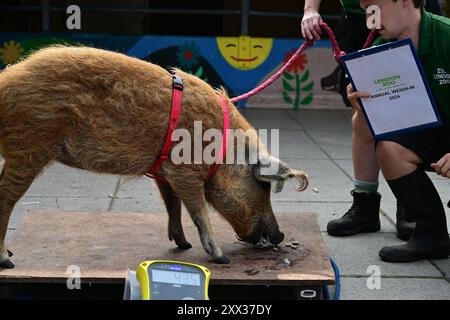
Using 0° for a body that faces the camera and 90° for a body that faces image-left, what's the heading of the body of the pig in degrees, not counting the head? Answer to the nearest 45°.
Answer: approximately 270°

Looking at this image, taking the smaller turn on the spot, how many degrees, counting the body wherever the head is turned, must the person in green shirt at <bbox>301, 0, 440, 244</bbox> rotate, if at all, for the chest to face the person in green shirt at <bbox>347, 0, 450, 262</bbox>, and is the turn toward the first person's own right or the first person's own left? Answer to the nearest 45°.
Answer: approximately 135° to the first person's own left

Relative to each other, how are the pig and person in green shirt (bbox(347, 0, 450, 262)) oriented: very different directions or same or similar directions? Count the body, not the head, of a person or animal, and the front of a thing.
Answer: very different directions

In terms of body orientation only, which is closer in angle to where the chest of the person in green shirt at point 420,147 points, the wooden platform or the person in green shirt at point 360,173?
the wooden platform

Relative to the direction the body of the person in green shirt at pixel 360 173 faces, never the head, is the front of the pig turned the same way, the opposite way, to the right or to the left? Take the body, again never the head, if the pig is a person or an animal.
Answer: the opposite way

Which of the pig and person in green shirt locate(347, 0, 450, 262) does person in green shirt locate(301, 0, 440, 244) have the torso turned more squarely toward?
the pig

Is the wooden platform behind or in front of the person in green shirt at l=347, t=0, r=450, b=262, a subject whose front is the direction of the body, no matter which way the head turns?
in front

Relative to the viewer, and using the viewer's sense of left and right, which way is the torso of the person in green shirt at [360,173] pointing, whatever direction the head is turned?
facing to the left of the viewer

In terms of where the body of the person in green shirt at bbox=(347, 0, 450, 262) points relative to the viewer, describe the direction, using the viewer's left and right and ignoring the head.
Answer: facing to the left of the viewer

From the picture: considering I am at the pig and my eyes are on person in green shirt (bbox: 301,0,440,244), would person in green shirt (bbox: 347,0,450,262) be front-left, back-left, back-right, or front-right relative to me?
front-right

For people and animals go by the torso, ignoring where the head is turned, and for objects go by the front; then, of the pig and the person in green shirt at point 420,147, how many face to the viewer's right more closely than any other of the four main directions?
1

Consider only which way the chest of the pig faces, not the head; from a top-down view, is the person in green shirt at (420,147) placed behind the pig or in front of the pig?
in front

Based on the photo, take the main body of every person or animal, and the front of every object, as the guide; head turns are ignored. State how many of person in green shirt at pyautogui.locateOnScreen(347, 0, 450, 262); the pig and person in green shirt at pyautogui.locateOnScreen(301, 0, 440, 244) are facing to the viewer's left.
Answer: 2

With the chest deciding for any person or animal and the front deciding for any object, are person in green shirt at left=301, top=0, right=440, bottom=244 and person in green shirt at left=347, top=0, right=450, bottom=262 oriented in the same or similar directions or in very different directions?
same or similar directions
